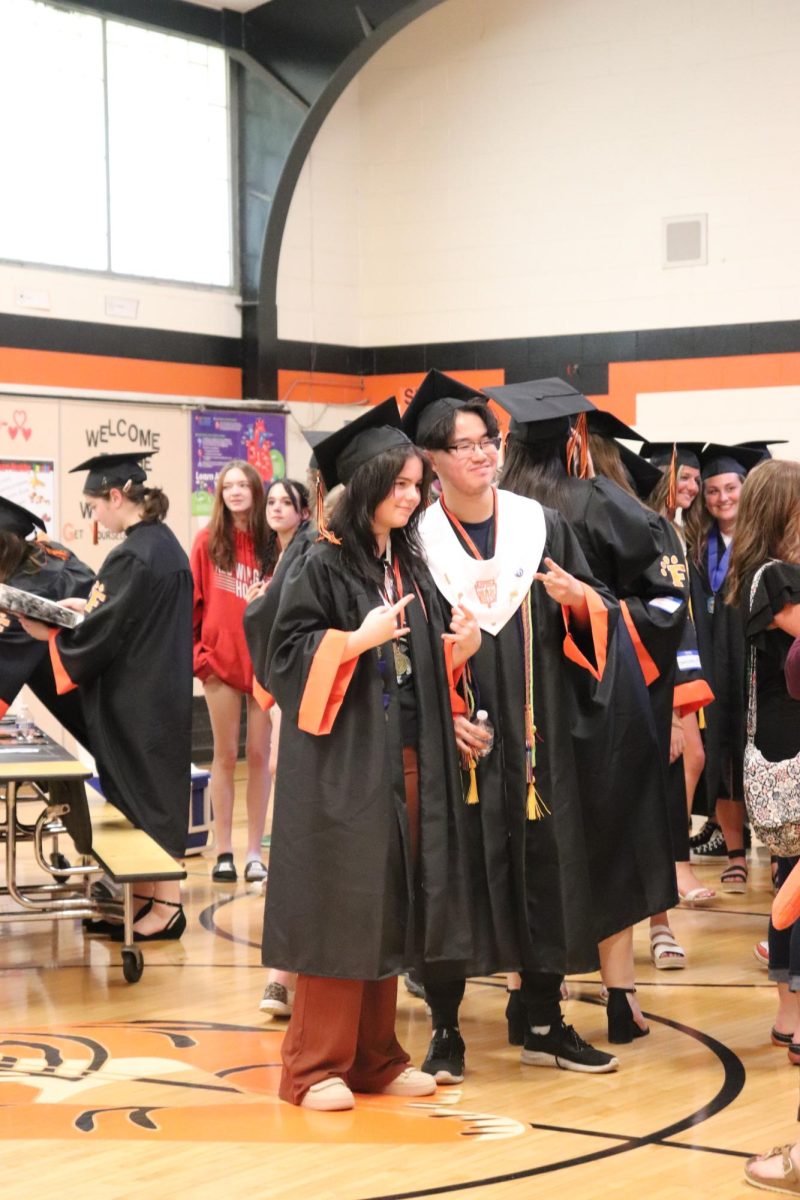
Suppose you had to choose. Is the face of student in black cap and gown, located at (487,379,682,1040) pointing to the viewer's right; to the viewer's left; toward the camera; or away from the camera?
away from the camera

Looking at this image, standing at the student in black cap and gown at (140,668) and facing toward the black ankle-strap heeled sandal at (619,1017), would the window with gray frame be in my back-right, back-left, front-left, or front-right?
back-left

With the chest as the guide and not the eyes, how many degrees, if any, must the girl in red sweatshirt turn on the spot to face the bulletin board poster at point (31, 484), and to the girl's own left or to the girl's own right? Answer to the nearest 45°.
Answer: approximately 180°

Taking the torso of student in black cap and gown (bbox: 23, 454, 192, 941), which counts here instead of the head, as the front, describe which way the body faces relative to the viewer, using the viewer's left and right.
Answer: facing to the left of the viewer

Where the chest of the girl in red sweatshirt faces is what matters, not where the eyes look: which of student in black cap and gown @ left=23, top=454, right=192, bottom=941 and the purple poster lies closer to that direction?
the student in black cap and gown

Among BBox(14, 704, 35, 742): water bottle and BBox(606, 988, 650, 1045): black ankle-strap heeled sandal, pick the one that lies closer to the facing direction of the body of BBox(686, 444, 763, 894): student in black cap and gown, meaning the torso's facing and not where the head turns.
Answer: the black ankle-strap heeled sandal

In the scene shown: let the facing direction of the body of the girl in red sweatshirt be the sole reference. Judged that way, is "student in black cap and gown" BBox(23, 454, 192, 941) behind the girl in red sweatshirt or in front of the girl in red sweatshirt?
in front

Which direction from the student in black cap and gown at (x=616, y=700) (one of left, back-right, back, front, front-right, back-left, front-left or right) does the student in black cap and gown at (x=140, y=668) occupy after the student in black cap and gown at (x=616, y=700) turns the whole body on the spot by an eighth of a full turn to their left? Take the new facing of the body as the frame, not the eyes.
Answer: front-left

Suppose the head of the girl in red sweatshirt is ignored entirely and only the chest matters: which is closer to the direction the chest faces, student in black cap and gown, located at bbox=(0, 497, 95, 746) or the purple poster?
the student in black cap and gown
